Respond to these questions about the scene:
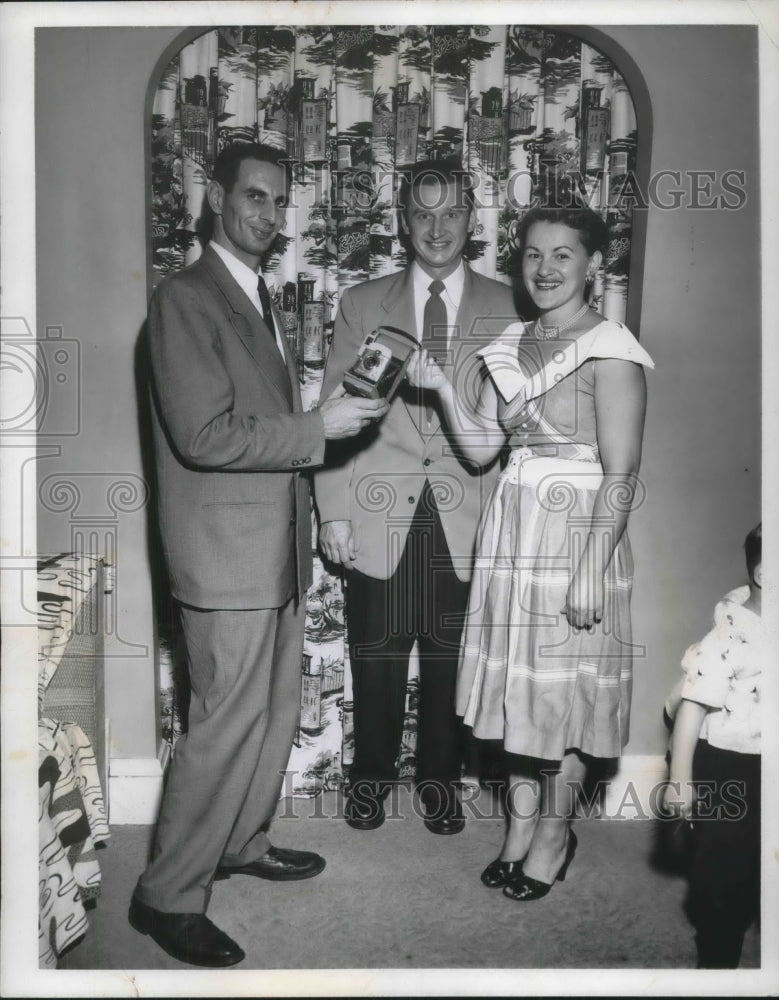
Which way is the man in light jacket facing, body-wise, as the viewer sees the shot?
toward the camera

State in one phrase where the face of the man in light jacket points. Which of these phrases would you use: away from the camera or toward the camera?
toward the camera

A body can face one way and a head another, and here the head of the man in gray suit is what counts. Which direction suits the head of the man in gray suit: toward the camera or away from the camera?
toward the camera

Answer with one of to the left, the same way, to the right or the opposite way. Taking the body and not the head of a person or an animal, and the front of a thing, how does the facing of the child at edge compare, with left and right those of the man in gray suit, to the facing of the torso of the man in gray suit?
to the right

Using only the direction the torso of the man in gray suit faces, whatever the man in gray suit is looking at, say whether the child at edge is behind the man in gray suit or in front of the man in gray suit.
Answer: in front

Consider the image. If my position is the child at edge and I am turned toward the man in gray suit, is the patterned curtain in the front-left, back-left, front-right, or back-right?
front-right

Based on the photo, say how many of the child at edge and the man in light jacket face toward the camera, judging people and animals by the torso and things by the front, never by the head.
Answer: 2

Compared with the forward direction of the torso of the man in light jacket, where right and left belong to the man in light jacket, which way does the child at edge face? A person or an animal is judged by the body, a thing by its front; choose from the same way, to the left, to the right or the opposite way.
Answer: the same way

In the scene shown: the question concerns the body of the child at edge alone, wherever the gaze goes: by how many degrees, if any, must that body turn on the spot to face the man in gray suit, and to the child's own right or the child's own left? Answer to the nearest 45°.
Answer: approximately 90° to the child's own right

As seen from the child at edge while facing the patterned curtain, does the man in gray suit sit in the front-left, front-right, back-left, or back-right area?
front-left

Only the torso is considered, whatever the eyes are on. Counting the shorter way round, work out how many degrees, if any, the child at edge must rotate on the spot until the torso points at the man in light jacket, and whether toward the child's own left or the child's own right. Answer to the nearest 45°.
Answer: approximately 90° to the child's own right
